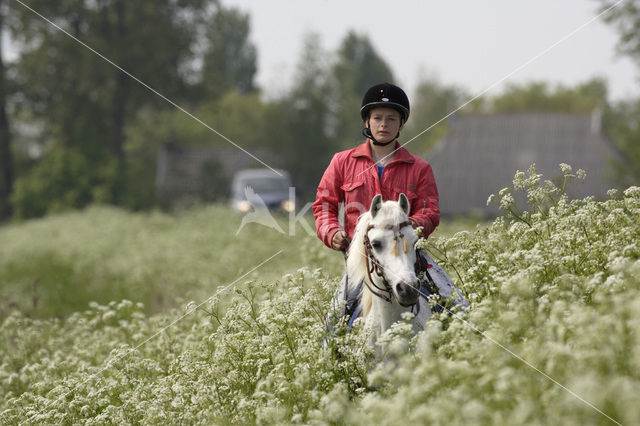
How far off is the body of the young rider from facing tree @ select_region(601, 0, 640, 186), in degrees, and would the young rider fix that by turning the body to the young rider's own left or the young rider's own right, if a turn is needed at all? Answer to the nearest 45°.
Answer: approximately 135° to the young rider's own left

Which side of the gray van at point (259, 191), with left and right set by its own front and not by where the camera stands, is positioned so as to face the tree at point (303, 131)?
back

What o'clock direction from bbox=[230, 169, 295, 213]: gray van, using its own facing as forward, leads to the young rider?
The young rider is roughly at 12 o'clock from the gray van.

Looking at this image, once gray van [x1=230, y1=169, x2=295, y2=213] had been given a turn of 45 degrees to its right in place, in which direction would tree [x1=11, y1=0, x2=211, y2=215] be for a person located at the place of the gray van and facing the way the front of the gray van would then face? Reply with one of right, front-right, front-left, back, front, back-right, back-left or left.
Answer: right

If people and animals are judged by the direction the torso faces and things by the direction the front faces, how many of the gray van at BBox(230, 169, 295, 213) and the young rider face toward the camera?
2

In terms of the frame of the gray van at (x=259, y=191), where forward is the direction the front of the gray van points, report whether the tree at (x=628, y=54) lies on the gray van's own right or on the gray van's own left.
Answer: on the gray van's own left

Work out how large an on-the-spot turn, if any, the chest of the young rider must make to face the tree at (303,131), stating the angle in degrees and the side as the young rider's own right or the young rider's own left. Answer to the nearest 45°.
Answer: approximately 180°

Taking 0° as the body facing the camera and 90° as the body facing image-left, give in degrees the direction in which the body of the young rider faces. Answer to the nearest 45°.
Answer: approximately 0°

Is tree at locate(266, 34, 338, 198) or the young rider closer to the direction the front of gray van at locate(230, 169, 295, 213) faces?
the young rider

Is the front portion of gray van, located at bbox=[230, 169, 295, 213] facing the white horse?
yes

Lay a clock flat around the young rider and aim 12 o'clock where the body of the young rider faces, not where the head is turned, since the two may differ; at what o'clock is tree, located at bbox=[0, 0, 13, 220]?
The tree is roughly at 5 o'clock from the young rider.
